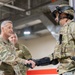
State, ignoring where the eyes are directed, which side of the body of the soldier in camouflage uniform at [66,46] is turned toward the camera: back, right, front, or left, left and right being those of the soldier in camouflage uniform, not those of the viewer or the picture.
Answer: left

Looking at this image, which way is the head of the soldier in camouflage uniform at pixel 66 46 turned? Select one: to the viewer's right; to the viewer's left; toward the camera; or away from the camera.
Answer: to the viewer's left
